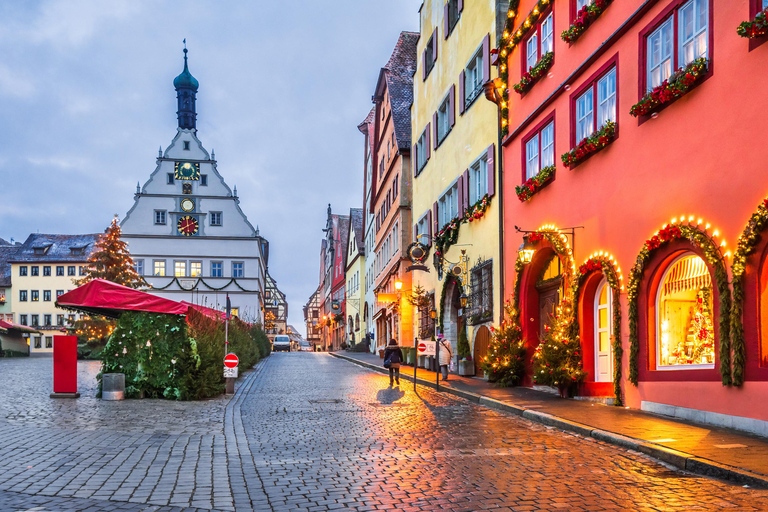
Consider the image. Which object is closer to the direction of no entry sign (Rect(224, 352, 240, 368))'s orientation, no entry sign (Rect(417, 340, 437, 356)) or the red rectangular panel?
the red rectangular panel

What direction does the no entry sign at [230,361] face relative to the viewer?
toward the camera

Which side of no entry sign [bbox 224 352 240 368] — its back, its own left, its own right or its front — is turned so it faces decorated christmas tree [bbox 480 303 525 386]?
left

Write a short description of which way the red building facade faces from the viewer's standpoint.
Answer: facing the viewer and to the left of the viewer

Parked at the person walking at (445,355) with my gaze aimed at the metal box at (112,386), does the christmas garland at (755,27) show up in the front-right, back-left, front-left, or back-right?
front-left

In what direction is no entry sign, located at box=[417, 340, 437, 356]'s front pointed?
toward the camera

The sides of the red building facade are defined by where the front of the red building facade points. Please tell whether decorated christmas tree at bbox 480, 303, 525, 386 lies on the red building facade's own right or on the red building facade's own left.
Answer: on the red building facade's own right

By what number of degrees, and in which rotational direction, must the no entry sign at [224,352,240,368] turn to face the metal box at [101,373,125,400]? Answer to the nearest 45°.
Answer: approximately 45° to its right

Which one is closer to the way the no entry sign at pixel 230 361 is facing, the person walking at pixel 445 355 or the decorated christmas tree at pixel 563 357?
the decorated christmas tree

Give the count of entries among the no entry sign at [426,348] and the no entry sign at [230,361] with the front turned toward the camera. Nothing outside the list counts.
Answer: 2

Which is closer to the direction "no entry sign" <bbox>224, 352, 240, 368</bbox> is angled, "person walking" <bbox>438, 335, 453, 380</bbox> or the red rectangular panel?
the red rectangular panel

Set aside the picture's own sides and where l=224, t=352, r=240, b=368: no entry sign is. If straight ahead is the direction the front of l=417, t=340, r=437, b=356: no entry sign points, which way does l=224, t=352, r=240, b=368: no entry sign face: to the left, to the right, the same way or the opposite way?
the same way

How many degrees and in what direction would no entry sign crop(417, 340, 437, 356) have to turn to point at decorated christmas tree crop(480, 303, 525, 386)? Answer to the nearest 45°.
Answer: approximately 45° to its left
